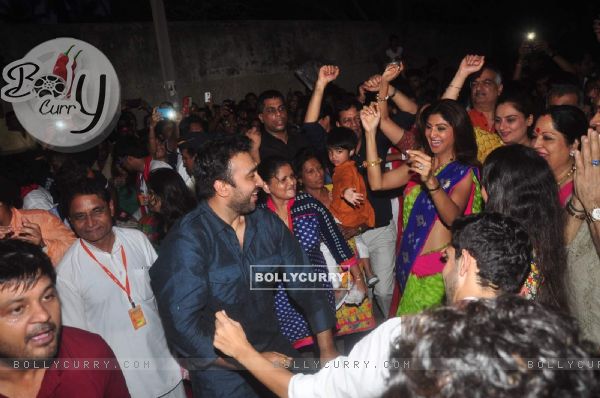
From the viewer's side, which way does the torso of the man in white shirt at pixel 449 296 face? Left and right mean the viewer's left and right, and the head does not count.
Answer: facing away from the viewer and to the left of the viewer

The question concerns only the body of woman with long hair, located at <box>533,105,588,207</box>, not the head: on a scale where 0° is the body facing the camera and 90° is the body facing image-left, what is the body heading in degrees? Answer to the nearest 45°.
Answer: approximately 45°

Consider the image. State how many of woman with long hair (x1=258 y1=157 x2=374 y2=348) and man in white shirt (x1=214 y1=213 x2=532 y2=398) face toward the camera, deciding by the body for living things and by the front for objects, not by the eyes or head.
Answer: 1

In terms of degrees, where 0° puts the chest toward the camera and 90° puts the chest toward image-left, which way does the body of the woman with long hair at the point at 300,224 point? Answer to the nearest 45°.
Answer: approximately 0°

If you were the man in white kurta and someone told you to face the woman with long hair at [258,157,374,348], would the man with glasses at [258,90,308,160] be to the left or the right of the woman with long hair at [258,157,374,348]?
left

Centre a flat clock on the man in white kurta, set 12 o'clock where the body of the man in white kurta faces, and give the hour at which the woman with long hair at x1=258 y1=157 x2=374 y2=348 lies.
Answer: The woman with long hair is roughly at 9 o'clock from the man in white kurta.

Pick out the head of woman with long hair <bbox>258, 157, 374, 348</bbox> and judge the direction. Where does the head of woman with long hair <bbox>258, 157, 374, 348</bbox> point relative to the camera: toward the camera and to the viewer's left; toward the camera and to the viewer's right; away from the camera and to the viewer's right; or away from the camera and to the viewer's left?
toward the camera and to the viewer's right

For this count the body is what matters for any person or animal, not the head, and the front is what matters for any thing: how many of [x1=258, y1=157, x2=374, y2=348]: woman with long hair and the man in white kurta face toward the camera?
2

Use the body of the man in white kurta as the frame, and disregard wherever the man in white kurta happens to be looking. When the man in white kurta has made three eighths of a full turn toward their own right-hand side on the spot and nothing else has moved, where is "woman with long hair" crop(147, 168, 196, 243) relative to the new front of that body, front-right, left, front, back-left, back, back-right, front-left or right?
right

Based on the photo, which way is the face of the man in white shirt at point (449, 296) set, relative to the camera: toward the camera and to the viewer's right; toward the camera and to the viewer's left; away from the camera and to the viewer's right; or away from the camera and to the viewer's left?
away from the camera and to the viewer's left

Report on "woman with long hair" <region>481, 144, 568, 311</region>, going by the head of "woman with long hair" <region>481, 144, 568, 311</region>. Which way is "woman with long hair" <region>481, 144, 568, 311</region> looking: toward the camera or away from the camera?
away from the camera

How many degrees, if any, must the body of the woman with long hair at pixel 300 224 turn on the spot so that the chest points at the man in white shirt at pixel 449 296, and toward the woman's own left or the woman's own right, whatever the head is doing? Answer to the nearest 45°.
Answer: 0° — they already face them

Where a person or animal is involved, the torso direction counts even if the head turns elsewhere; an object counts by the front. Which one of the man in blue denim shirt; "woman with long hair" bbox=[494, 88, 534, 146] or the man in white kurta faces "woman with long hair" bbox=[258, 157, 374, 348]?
"woman with long hair" bbox=[494, 88, 534, 146]

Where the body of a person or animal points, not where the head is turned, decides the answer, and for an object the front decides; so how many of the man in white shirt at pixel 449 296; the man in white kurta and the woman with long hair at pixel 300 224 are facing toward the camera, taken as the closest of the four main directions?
2
